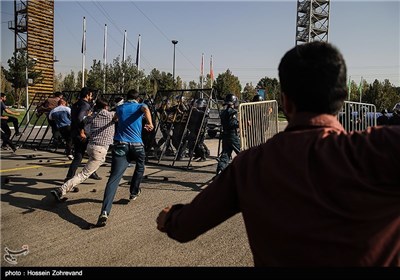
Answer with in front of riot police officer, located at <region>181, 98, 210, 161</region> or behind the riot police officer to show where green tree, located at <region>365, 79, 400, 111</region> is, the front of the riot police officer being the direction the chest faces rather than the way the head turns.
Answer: behind

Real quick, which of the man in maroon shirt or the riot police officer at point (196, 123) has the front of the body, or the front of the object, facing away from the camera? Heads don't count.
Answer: the man in maroon shirt

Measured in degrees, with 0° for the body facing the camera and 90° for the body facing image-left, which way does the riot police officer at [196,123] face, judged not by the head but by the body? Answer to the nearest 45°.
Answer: approximately 45°

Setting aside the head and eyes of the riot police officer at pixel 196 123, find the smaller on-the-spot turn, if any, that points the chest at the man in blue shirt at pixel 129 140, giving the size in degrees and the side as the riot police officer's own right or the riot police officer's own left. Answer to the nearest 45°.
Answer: approximately 45° to the riot police officer's own left

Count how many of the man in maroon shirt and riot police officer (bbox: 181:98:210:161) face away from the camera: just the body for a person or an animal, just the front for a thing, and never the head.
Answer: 1

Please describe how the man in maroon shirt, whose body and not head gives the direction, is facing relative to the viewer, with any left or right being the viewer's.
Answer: facing away from the viewer

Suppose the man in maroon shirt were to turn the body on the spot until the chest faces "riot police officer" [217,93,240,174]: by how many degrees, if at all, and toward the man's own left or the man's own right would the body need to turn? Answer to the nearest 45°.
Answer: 0° — they already face them

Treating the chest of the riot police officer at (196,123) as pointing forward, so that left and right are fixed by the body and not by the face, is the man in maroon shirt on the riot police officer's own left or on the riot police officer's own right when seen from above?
on the riot police officer's own left

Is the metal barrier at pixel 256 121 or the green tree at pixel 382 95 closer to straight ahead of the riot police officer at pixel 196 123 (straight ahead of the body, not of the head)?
the metal barrier

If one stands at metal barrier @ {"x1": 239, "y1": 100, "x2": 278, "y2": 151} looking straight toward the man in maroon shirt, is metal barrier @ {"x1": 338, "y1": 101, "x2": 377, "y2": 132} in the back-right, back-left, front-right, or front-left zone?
back-left

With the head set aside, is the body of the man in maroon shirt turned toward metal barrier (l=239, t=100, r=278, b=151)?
yes
